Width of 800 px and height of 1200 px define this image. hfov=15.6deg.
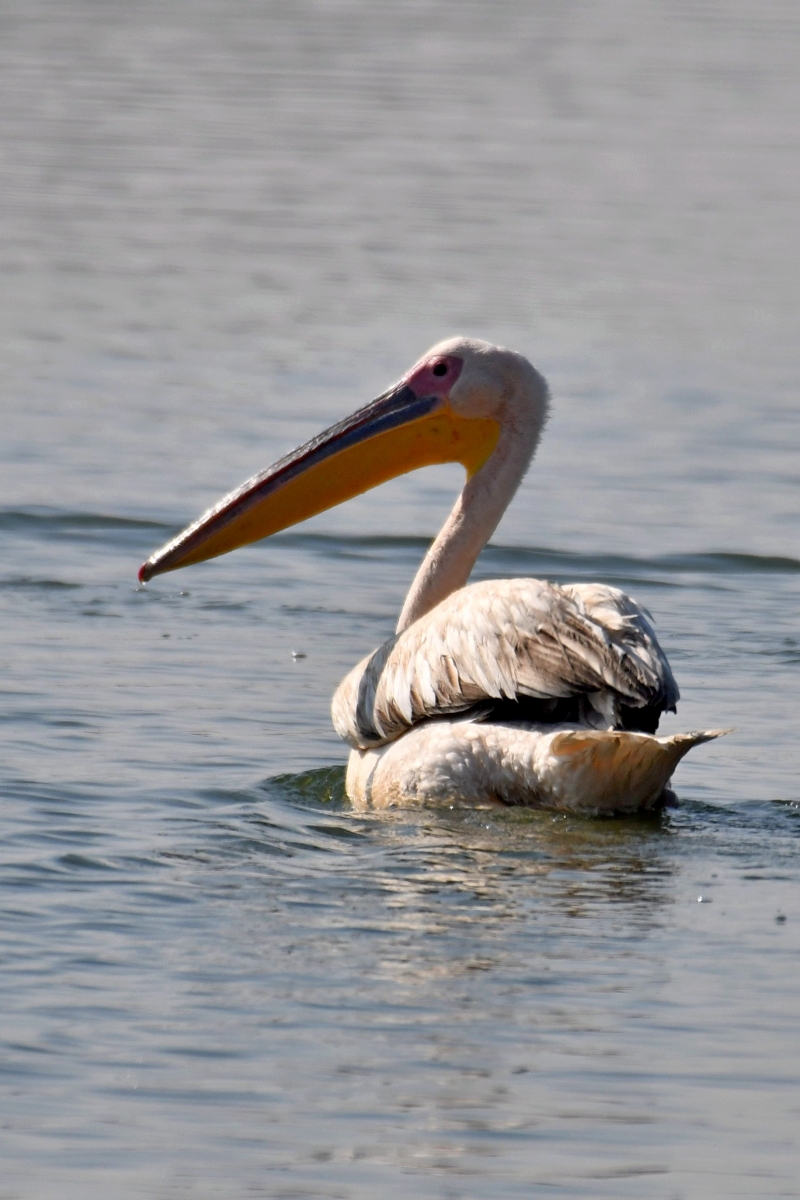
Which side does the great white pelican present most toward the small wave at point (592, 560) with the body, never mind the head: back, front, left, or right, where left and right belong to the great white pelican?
right

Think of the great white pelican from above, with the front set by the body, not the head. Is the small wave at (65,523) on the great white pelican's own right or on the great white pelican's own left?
on the great white pelican's own right

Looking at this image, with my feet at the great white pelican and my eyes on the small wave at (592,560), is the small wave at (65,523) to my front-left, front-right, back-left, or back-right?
front-left

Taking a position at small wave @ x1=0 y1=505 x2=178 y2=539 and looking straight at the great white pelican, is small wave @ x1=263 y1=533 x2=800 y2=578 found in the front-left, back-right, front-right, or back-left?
front-left

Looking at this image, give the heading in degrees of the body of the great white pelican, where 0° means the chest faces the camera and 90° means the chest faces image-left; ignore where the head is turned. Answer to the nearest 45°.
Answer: approximately 90°
